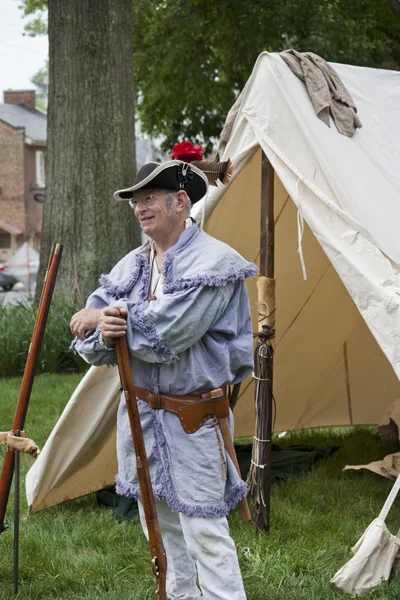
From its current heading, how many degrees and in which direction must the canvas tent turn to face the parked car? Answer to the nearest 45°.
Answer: approximately 135° to its right

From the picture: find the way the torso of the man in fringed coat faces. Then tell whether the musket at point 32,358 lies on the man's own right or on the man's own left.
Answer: on the man's own right

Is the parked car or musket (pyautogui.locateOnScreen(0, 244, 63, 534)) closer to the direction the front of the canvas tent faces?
the musket

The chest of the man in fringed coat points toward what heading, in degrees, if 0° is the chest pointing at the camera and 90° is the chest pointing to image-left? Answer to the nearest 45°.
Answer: approximately 45°

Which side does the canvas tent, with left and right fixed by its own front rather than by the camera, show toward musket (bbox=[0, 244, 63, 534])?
front

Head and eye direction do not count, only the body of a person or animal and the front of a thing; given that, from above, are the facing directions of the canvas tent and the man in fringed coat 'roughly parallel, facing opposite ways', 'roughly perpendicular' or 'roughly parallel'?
roughly parallel

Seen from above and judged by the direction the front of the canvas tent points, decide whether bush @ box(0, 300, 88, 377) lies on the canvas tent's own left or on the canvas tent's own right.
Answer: on the canvas tent's own right

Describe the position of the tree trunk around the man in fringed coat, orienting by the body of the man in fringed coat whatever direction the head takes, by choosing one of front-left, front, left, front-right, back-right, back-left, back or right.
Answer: back-right

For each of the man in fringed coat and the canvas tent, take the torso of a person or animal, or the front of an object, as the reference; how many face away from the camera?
0

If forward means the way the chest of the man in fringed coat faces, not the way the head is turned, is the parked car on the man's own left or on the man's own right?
on the man's own right

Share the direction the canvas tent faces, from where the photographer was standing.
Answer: facing the viewer and to the left of the viewer

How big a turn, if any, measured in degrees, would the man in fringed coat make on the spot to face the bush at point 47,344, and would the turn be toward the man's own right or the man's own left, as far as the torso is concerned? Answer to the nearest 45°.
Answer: approximately 135° to the man's own right

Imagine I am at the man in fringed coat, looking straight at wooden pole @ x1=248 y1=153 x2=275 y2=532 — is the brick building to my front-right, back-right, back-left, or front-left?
front-left
